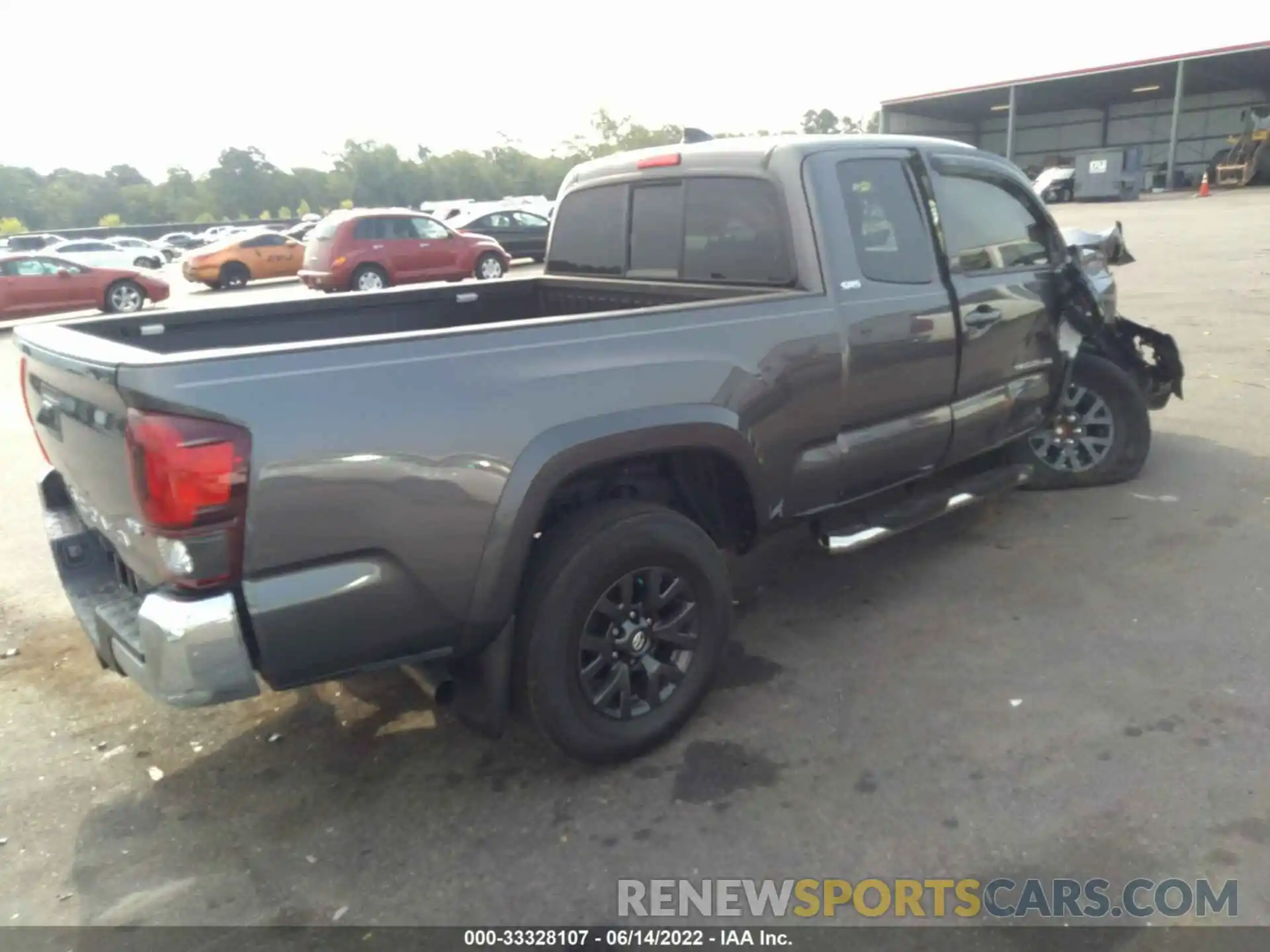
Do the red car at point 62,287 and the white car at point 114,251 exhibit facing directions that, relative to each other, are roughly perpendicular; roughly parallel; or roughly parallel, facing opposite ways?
roughly parallel

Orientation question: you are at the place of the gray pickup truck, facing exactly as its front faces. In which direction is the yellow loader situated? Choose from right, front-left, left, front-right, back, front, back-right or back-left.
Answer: front

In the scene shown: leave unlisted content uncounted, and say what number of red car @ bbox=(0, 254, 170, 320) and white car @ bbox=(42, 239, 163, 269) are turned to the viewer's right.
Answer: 2

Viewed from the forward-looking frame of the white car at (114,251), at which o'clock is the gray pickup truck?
The gray pickup truck is roughly at 3 o'clock from the white car.

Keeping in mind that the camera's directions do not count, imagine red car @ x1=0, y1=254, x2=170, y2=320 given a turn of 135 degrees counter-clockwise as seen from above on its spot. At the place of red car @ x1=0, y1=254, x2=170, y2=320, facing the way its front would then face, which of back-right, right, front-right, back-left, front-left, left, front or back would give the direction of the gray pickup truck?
back-left

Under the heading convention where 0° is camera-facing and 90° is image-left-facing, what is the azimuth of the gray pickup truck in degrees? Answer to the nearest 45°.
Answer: approximately 225°

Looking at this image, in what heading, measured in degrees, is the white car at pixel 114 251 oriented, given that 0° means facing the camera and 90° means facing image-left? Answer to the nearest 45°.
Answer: approximately 270°

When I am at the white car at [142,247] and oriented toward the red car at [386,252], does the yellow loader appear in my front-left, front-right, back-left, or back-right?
front-left

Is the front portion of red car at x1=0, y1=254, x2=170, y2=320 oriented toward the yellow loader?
yes

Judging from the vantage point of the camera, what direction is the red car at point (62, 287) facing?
facing to the right of the viewer
